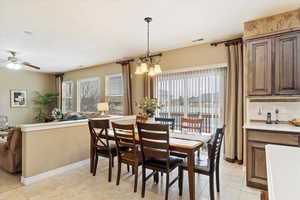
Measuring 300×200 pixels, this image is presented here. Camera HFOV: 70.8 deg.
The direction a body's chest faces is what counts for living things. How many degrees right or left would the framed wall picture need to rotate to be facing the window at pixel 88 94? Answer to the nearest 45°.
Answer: approximately 45° to its left

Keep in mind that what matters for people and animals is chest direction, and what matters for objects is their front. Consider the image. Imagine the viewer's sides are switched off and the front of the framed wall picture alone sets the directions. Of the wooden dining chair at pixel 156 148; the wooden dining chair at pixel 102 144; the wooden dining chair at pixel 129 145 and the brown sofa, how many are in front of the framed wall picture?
4

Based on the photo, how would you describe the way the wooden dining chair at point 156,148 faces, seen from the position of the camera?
facing away from the viewer and to the right of the viewer

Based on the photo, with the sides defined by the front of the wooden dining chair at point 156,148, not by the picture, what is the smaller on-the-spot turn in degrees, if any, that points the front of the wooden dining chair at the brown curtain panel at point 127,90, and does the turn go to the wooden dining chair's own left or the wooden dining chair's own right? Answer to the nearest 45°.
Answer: approximately 45° to the wooden dining chair's own left

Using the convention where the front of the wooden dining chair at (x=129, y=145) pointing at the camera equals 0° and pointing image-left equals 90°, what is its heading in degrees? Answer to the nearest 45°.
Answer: approximately 225°

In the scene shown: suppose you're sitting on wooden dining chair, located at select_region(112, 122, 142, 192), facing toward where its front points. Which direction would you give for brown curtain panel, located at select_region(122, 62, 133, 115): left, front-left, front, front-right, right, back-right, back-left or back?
front-left

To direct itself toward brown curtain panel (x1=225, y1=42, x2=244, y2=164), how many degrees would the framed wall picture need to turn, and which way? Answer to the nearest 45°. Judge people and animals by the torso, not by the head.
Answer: approximately 45° to its left

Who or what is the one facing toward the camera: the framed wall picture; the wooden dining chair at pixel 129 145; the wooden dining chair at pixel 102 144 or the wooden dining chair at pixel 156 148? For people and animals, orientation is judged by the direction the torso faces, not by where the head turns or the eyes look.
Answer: the framed wall picture

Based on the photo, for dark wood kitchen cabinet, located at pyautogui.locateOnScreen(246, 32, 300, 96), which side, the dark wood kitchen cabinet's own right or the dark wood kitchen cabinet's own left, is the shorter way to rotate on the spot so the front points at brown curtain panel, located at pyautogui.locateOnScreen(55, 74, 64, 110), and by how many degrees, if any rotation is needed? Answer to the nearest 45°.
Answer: approximately 45° to the dark wood kitchen cabinet's own right

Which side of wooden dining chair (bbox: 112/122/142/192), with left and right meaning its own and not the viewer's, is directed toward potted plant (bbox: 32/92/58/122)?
left

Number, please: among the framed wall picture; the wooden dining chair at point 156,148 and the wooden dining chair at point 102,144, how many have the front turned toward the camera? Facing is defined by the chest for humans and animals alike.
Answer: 1

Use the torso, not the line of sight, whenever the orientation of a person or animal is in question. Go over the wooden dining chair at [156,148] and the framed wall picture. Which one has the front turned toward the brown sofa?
the framed wall picture

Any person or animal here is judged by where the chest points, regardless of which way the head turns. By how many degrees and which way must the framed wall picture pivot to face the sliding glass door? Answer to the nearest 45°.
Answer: approximately 45° to its left

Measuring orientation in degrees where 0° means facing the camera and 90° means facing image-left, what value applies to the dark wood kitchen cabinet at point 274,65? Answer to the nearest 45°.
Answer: approximately 45°
